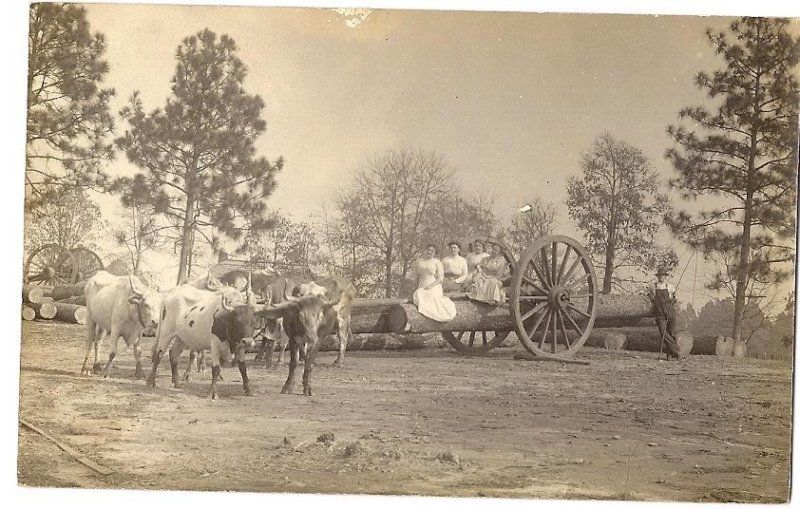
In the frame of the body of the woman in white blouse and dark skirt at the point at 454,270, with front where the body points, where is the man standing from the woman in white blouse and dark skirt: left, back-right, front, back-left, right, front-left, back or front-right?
left

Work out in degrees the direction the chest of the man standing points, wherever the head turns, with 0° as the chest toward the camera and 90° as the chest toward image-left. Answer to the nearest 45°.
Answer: approximately 0°

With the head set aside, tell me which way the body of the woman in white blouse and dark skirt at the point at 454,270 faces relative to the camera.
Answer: toward the camera

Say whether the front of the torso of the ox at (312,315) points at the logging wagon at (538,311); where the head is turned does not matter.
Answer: no

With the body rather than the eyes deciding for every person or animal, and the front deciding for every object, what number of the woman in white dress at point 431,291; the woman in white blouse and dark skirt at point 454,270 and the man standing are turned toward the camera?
3

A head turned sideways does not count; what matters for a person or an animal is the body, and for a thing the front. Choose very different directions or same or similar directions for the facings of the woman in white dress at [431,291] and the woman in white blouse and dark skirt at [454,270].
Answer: same or similar directions

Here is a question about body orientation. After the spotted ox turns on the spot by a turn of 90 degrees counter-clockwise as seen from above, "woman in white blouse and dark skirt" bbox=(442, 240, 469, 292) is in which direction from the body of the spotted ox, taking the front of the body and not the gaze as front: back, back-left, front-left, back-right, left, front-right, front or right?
front-right

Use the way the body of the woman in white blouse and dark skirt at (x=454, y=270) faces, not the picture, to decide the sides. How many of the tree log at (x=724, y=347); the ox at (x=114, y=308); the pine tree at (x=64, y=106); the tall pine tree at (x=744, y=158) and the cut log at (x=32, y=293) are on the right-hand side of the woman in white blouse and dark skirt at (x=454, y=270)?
3

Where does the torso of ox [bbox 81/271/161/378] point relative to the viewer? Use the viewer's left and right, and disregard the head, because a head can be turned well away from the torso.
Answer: facing the viewer and to the right of the viewer

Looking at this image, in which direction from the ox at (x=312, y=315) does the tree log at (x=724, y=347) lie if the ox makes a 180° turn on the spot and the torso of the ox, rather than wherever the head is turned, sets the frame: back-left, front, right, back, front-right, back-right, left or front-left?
front-right

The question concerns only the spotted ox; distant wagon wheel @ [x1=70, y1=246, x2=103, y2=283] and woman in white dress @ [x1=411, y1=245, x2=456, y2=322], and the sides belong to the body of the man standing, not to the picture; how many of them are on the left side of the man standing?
0

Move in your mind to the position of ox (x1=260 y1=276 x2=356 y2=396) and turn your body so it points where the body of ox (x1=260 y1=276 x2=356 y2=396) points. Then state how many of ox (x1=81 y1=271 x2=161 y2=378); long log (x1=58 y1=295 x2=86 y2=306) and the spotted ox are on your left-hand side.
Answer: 0

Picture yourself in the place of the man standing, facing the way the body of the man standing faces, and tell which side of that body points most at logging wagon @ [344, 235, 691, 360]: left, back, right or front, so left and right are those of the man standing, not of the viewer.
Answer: right

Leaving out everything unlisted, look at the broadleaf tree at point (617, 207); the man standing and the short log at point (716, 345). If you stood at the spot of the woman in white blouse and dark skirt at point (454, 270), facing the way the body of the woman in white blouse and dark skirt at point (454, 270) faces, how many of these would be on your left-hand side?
3
